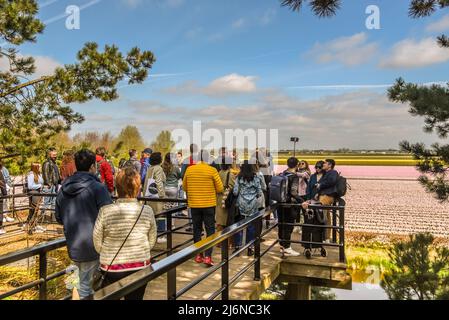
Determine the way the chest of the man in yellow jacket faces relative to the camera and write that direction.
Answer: away from the camera

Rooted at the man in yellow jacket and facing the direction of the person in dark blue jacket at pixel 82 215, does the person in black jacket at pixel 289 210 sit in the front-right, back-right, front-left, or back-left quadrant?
back-left

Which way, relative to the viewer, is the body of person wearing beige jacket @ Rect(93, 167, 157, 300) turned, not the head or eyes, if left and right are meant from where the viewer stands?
facing away from the viewer

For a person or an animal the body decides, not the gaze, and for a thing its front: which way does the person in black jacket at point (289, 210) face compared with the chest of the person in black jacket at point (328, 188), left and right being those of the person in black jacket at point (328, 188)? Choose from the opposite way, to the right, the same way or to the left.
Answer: the opposite way

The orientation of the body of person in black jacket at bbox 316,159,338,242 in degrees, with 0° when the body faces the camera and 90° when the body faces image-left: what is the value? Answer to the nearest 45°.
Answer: approximately 90°

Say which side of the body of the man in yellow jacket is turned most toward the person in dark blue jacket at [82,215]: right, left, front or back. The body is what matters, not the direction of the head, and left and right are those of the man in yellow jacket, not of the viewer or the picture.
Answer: back
